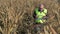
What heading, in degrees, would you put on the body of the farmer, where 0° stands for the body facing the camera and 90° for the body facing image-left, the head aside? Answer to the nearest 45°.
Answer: approximately 0°
